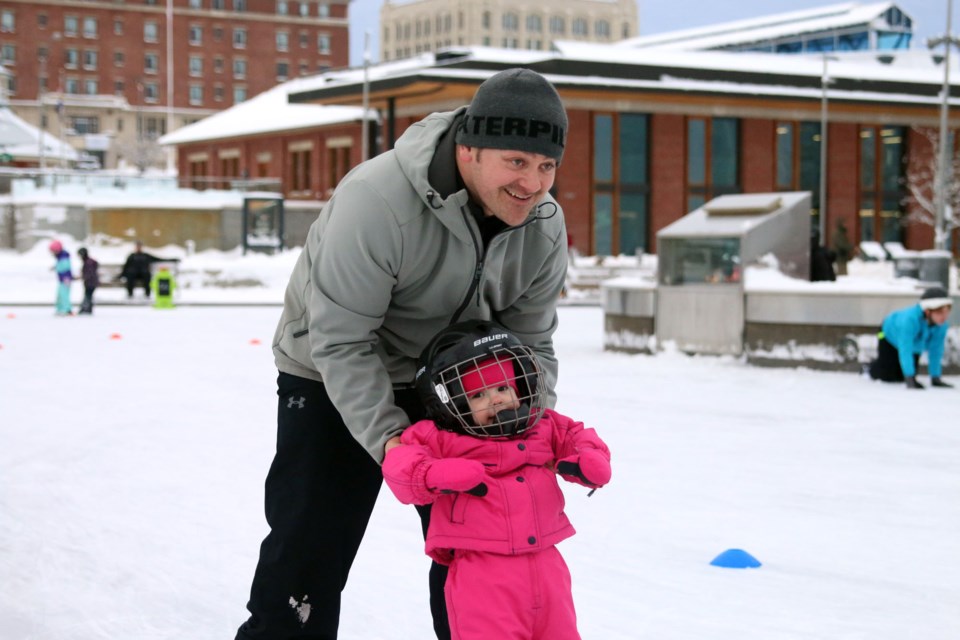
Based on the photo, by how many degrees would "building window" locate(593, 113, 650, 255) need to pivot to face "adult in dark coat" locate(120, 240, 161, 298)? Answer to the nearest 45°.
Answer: approximately 45° to its right

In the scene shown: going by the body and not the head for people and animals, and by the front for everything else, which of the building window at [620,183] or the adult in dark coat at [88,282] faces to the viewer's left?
the adult in dark coat

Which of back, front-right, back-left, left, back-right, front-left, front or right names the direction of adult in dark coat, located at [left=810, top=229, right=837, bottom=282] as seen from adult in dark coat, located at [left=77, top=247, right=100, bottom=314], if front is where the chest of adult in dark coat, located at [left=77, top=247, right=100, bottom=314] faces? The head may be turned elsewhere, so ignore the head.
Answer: back-left

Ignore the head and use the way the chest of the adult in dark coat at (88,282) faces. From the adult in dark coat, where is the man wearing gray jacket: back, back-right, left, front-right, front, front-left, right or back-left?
left

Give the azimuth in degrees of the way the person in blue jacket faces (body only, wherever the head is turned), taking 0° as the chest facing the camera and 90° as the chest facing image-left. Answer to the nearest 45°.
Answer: approximately 315°

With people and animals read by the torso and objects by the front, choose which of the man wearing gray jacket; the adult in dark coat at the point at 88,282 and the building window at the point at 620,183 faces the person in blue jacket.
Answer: the building window

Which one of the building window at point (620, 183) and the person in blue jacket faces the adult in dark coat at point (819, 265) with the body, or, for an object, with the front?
the building window

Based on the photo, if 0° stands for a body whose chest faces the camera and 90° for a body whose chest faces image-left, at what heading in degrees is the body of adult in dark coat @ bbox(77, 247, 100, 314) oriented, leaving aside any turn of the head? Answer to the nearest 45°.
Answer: approximately 90°

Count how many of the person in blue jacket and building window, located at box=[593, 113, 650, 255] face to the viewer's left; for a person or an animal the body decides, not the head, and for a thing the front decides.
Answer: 0

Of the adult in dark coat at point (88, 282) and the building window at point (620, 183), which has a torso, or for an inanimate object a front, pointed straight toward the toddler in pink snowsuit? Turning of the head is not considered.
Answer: the building window

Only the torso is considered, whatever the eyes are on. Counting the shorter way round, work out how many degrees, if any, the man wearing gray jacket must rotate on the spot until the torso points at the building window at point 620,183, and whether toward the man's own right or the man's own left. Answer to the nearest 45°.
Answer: approximately 135° to the man's own left

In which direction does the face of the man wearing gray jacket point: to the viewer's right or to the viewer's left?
to the viewer's right
